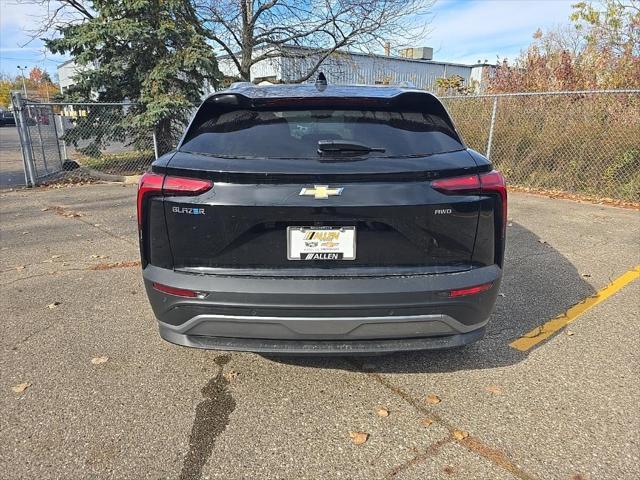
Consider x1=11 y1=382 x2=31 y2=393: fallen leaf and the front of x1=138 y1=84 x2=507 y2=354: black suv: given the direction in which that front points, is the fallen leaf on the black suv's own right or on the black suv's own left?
on the black suv's own left

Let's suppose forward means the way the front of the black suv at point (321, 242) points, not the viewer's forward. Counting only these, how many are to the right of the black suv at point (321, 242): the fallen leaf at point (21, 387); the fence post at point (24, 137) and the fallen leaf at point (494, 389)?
1

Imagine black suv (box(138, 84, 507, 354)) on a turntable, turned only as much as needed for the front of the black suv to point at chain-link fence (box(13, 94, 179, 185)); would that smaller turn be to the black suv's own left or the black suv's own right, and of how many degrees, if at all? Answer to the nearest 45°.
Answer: approximately 45° to the black suv's own left

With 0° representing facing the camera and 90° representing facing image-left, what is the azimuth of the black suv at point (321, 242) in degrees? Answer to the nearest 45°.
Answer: approximately 180°

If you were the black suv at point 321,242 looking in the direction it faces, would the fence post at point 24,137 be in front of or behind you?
in front

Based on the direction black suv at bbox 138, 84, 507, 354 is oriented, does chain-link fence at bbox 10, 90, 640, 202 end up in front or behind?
in front

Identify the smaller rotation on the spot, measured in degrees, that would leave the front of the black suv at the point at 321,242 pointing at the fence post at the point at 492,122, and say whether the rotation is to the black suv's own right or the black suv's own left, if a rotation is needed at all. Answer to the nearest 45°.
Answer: approximately 45° to the black suv's own right
